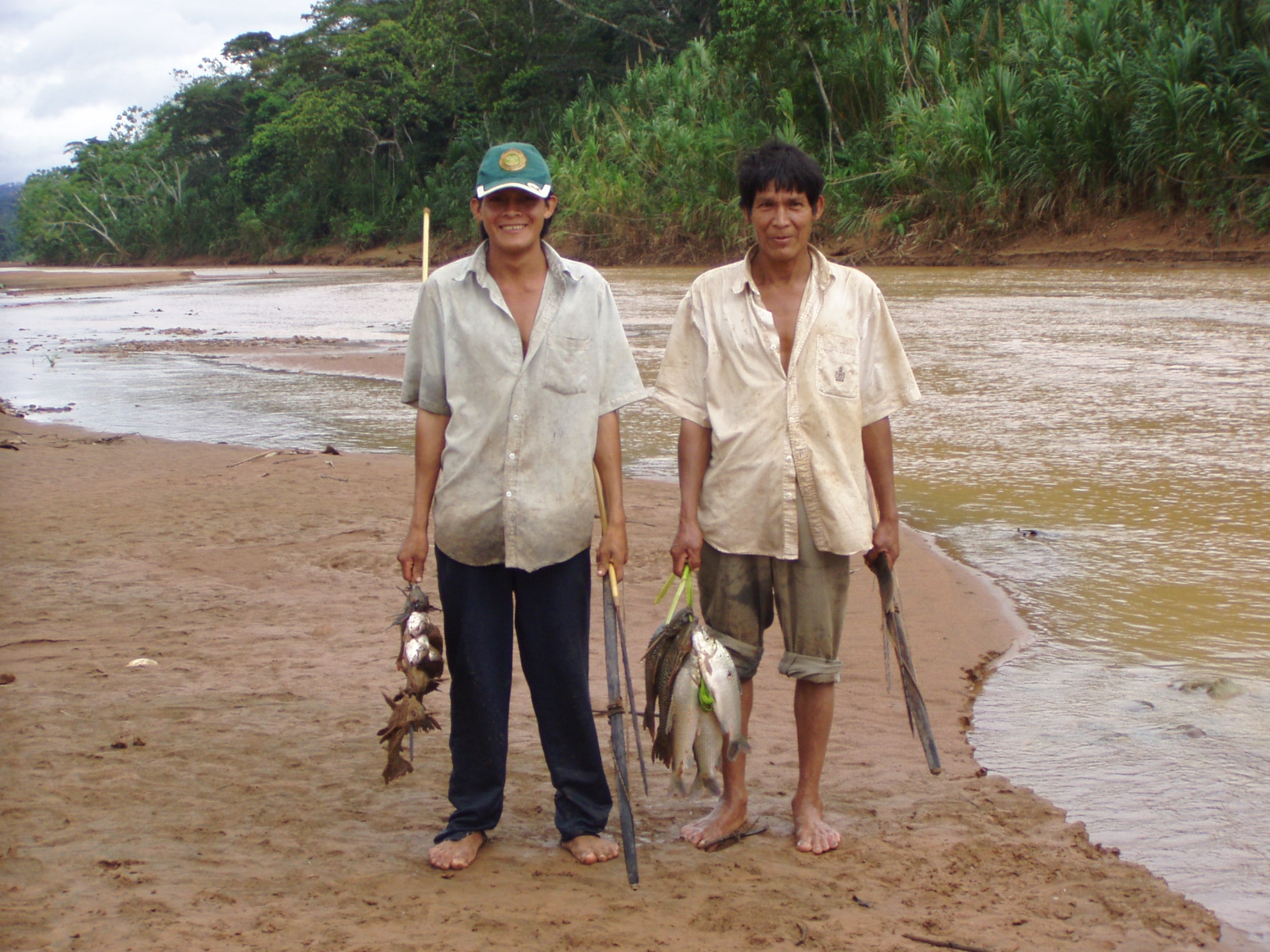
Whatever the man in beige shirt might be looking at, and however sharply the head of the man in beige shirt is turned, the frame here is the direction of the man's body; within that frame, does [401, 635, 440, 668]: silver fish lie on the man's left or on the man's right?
on the man's right

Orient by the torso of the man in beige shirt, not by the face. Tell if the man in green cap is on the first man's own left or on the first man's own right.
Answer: on the first man's own right

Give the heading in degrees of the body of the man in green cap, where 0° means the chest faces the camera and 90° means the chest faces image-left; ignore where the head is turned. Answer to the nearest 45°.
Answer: approximately 0°

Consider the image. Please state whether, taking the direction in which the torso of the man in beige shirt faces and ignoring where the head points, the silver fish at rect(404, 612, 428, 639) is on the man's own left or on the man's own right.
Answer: on the man's own right

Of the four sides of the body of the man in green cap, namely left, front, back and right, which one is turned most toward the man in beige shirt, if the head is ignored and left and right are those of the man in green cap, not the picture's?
left

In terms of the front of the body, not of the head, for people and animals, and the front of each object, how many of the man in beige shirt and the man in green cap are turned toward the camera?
2
